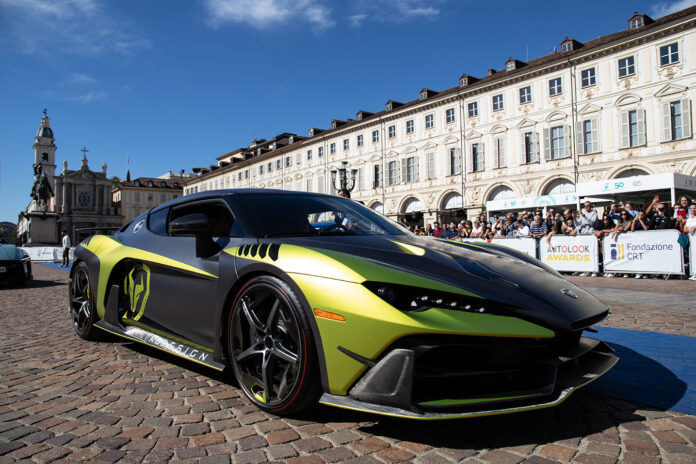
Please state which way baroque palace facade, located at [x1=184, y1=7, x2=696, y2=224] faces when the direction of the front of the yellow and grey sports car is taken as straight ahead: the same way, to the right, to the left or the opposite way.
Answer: to the right

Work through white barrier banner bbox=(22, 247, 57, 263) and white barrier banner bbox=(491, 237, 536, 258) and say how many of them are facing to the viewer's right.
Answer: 0

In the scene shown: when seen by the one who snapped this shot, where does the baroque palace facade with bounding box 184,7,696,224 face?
facing the viewer and to the left of the viewer

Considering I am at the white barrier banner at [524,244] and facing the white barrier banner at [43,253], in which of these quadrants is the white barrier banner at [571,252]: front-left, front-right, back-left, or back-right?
back-left

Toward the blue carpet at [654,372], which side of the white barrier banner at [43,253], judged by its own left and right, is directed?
front

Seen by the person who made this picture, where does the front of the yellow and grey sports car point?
facing the viewer and to the right of the viewer

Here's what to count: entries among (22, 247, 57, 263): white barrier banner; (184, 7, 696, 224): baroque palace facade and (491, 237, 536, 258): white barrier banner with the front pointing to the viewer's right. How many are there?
0

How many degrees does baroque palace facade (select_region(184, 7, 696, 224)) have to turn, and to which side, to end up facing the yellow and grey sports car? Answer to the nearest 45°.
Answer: approximately 45° to its left

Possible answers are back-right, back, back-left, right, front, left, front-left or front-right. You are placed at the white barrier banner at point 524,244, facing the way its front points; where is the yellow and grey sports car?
front-left

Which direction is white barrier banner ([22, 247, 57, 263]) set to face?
toward the camera

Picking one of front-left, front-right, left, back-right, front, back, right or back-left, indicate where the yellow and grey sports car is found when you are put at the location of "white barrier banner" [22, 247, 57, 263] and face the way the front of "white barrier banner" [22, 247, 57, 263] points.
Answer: front

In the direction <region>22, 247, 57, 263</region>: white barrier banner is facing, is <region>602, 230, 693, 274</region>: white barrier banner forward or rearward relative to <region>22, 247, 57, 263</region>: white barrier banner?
forward

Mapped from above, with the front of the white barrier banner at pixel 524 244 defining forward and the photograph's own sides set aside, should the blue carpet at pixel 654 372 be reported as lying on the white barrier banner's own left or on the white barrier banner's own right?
on the white barrier banner's own left

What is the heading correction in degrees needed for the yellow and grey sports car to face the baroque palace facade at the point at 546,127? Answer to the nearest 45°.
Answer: approximately 90° to its left

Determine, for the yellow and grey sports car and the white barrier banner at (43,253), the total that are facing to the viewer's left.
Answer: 0

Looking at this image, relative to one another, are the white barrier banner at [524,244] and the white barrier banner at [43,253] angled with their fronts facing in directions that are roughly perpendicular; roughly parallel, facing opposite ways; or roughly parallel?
roughly perpendicular
